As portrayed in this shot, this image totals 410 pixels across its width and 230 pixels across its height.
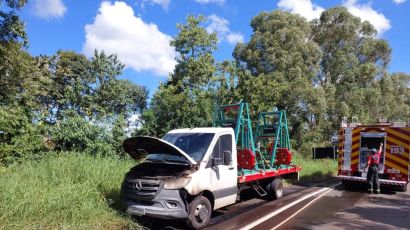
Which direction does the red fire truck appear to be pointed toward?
away from the camera

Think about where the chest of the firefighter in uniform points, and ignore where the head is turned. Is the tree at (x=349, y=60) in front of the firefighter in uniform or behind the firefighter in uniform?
in front

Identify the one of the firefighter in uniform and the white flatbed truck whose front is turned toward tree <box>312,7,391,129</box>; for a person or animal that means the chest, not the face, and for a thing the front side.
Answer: the firefighter in uniform

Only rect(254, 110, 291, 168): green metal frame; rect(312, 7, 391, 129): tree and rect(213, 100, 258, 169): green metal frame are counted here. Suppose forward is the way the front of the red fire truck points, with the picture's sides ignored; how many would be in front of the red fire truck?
1

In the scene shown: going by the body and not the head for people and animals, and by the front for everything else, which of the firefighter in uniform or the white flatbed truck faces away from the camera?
the firefighter in uniform

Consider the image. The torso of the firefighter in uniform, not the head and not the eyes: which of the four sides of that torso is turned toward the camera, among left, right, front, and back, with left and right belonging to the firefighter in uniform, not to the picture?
back

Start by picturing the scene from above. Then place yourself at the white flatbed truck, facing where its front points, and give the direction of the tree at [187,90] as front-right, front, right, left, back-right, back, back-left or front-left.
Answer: back-right

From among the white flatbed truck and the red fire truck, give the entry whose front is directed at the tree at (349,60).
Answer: the red fire truck

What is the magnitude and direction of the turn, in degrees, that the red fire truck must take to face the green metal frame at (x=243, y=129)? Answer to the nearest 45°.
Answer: approximately 135° to its left

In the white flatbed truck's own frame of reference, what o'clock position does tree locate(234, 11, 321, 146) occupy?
The tree is roughly at 5 o'clock from the white flatbed truck.

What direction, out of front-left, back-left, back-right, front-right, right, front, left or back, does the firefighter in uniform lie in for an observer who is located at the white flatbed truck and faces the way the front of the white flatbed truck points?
back

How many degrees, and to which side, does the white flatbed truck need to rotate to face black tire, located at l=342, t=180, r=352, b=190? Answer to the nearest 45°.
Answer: approximately 180°

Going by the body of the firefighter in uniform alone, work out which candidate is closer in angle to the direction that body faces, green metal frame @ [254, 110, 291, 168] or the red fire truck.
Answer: the red fire truck

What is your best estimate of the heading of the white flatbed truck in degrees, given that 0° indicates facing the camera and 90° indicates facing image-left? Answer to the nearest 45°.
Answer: approximately 45°

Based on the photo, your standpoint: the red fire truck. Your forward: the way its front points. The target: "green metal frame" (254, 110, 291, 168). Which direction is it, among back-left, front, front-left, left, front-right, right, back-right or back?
back-left

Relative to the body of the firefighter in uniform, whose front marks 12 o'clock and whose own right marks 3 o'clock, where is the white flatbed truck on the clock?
The white flatbed truck is roughly at 7 o'clock from the firefighter in uniform.

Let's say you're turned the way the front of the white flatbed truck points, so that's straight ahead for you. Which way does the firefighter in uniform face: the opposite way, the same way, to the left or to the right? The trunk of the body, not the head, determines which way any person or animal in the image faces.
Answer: the opposite way

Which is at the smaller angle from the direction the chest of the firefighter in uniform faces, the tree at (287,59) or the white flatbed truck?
the tree

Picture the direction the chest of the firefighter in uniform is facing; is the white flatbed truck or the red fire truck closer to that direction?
the red fire truck

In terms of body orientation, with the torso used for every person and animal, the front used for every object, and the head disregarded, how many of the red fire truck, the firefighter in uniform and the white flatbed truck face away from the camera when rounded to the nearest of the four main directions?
2

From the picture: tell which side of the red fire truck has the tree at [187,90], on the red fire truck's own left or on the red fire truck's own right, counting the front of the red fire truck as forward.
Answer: on the red fire truck's own left
